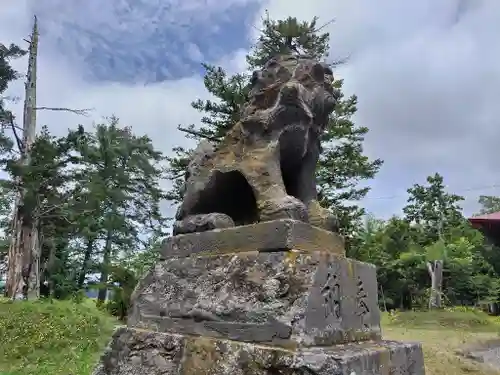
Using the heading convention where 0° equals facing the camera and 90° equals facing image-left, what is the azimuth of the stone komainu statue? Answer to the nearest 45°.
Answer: approximately 315°

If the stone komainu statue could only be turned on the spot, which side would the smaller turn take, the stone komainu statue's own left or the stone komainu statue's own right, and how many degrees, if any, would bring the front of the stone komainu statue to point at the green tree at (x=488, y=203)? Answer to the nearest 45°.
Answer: approximately 90° to the stone komainu statue's own left

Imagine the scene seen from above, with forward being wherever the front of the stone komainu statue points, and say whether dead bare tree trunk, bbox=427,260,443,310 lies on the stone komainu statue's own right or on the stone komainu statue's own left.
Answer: on the stone komainu statue's own left
